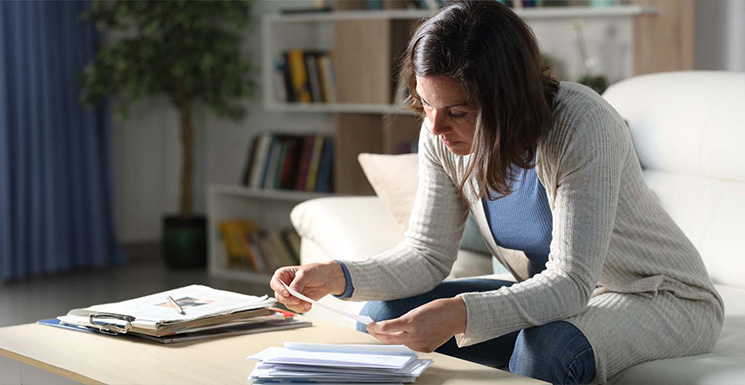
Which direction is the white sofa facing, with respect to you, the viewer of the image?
facing the viewer and to the left of the viewer

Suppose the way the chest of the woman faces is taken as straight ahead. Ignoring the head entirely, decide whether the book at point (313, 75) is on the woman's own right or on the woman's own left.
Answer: on the woman's own right

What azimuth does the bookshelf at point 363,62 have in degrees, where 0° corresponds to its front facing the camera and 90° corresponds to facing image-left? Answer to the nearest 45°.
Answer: approximately 0°

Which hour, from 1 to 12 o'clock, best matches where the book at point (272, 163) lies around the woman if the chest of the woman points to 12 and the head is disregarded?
The book is roughly at 4 o'clock from the woman.

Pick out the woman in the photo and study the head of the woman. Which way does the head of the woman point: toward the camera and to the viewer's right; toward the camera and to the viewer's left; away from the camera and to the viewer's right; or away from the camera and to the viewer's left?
toward the camera and to the viewer's left

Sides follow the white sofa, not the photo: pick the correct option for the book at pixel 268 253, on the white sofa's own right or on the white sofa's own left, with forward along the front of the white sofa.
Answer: on the white sofa's own right

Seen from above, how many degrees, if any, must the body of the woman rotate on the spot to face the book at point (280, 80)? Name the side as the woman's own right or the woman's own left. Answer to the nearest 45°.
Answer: approximately 135° to the woman's own right

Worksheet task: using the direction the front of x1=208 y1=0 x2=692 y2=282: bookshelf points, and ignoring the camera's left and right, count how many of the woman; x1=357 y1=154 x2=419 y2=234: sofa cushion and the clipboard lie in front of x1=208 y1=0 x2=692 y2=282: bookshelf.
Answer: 3

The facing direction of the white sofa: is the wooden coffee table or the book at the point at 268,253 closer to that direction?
the wooden coffee table

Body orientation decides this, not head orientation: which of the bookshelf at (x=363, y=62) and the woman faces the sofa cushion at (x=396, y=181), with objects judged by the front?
the bookshelf

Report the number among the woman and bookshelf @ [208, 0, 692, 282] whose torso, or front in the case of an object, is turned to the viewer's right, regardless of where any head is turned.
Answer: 0
